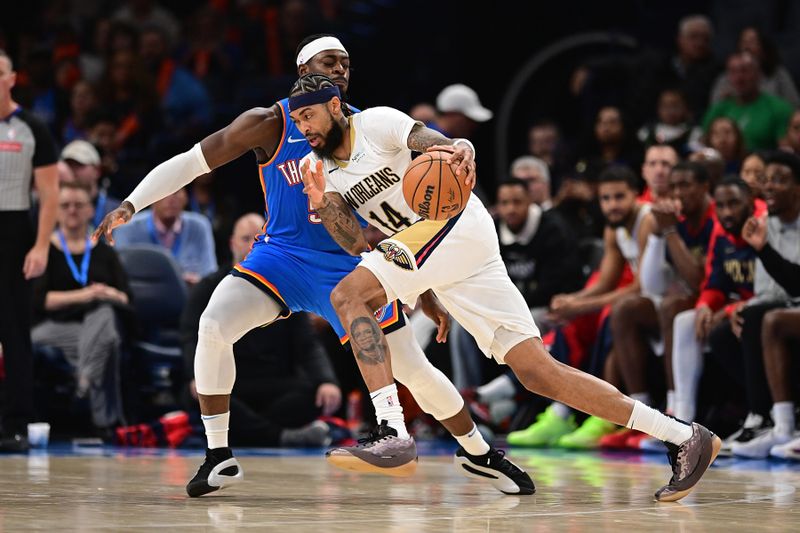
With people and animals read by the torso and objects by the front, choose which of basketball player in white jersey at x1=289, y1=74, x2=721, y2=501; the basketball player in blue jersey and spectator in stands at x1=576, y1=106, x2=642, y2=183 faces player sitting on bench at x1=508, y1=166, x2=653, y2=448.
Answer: spectator in stands at x1=576, y1=106, x2=642, y2=183

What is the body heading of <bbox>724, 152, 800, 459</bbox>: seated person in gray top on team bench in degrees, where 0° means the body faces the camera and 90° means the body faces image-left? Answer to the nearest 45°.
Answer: approximately 45°

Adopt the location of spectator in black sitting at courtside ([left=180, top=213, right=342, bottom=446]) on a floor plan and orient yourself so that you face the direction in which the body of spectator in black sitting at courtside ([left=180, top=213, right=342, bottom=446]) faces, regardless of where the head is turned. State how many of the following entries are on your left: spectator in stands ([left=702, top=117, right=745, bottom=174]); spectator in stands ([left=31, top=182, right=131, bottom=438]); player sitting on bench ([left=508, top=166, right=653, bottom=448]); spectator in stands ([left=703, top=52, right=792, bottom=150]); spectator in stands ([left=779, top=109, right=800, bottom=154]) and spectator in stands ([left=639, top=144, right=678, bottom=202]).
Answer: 5

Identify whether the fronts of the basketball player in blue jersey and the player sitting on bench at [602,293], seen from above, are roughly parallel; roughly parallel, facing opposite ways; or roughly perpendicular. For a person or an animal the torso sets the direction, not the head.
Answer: roughly perpendicular

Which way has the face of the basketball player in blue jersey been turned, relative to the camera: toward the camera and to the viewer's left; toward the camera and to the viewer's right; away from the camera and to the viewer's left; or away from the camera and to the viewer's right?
toward the camera and to the viewer's right

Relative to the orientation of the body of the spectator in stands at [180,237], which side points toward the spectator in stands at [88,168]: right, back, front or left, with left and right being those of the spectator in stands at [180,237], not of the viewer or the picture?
right

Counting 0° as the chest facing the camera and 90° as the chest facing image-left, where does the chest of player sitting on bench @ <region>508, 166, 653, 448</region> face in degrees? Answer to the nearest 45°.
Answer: approximately 45°
